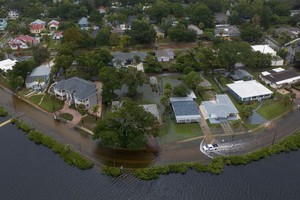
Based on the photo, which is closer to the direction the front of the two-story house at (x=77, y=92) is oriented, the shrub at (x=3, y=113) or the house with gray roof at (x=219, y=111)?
the shrub

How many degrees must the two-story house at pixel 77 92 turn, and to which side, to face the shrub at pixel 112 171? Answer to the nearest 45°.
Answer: approximately 45° to its left

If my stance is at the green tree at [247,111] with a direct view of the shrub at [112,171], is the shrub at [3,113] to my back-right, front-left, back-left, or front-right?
front-right

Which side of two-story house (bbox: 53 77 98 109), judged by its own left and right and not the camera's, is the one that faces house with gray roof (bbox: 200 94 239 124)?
left

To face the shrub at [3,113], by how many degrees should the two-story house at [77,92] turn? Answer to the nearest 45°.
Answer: approximately 45° to its right

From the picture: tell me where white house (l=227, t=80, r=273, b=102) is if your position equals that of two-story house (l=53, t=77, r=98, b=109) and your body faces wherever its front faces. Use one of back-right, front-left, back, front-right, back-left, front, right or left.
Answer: back-left

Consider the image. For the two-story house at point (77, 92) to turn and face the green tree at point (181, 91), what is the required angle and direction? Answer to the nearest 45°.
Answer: approximately 135° to its left

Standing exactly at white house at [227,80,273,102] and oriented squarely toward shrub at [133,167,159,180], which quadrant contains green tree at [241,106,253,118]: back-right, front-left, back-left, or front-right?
front-left

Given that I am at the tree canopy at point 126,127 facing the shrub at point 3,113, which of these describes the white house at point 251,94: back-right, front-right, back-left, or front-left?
back-right

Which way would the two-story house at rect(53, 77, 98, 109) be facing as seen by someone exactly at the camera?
facing the viewer and to the left of the viewer

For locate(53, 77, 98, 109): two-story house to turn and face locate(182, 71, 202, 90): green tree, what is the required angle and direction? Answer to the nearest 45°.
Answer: approximately 135° to its left

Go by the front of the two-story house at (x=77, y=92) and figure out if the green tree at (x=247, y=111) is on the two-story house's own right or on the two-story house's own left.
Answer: on the two-story house's own left

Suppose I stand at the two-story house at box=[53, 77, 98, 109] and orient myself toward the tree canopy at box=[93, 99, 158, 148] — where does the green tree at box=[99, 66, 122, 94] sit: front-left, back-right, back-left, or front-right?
front-left

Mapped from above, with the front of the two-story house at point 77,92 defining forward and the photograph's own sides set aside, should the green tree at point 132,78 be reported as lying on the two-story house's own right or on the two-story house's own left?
on the two-story house's own left

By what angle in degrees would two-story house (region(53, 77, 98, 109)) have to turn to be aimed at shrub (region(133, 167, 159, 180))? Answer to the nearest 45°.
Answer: approximately 45° to its left

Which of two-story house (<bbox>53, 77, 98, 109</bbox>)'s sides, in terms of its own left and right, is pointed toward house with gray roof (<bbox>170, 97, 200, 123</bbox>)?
left
